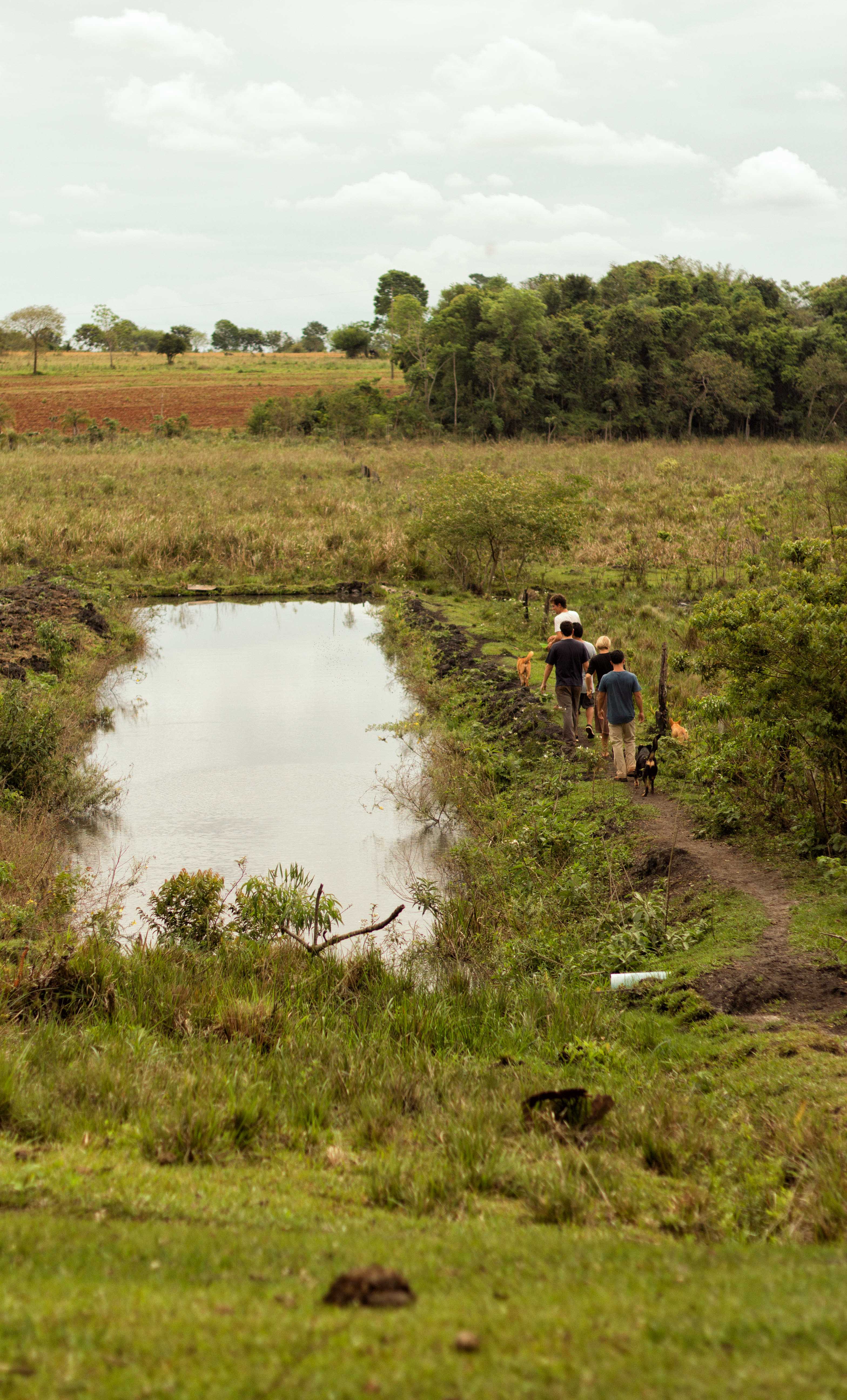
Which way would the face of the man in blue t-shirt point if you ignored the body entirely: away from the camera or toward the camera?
away from the camera

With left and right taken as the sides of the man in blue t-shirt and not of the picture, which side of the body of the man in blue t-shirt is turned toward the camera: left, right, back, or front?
back

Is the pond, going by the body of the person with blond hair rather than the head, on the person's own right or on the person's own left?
on the person's own left

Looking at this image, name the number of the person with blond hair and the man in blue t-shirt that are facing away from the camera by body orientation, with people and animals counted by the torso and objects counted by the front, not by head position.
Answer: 2

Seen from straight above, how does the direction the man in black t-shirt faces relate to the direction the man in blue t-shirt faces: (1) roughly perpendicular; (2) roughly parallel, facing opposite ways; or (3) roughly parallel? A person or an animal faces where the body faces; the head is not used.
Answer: roughly parallel

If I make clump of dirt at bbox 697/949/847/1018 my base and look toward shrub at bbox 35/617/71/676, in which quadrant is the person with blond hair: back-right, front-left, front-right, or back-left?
front-right

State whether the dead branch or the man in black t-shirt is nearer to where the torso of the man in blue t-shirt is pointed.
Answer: the man in black t-shirt

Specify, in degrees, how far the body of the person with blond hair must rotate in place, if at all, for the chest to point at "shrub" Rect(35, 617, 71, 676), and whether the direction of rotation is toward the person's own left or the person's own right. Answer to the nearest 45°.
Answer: approximately 45° to the person's own left

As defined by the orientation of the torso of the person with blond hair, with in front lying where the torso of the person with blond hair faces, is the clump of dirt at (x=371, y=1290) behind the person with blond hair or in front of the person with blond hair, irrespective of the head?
behind

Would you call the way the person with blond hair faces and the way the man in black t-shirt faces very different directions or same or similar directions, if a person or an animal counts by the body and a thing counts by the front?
same or similar directions

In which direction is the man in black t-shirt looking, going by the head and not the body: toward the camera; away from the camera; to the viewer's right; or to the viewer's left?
away from the camera

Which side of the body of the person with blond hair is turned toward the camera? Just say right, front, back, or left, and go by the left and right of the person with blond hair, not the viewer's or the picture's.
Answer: back

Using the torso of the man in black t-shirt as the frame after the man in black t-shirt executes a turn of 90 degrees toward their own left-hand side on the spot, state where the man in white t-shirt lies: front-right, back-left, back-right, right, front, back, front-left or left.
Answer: right

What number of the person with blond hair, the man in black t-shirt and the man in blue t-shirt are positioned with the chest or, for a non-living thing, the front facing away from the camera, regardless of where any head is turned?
3

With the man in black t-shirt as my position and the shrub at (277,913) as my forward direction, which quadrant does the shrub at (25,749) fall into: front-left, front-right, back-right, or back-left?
front-right

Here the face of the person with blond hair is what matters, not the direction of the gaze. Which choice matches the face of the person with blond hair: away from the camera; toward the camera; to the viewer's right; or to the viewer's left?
away from the camera

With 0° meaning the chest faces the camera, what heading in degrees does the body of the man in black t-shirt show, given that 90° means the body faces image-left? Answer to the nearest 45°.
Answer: approximately 180°
